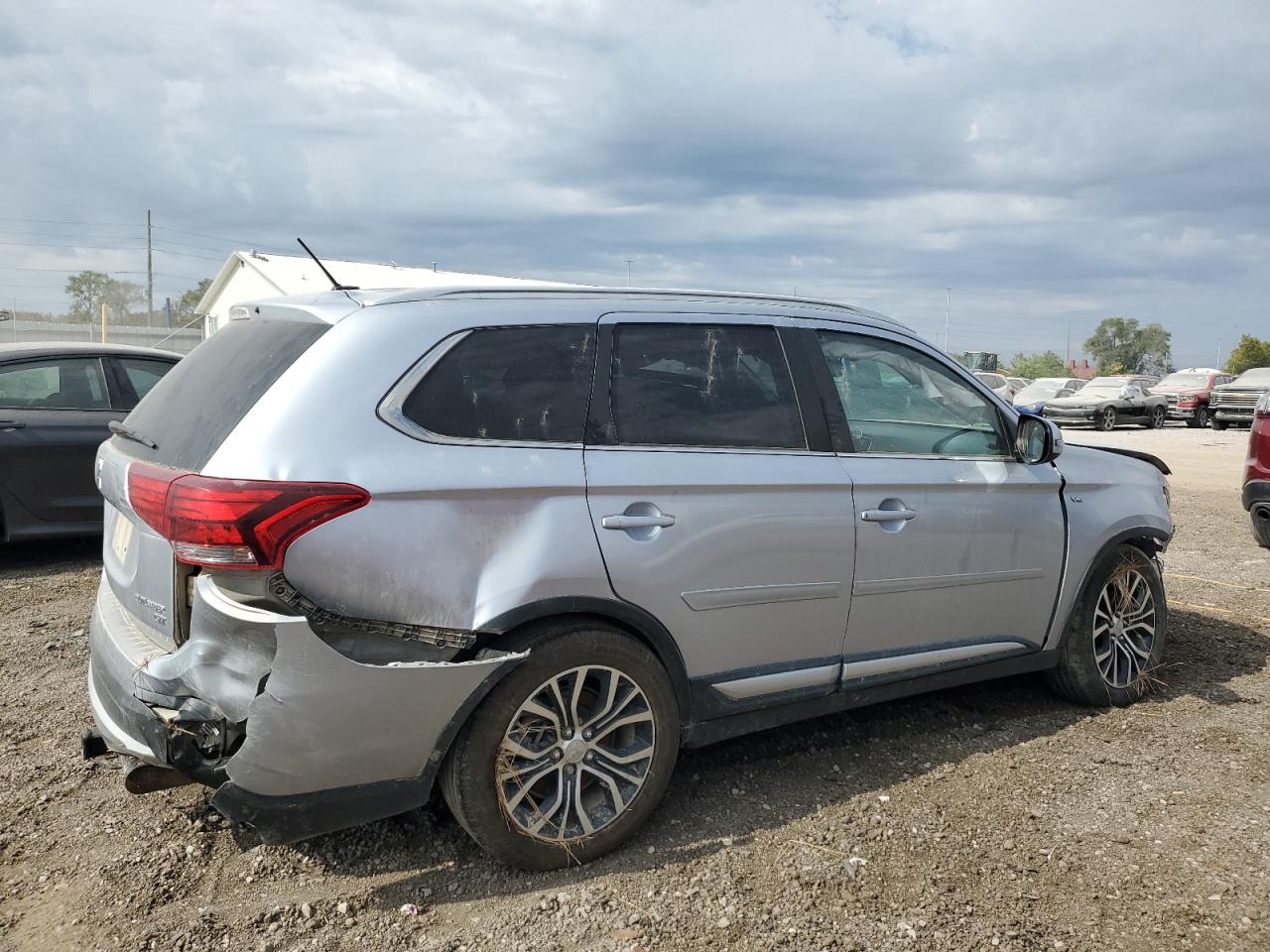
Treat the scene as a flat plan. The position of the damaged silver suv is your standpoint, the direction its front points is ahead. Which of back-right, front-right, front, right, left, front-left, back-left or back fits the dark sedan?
left

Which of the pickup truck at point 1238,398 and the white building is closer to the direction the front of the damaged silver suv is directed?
the pickup truck

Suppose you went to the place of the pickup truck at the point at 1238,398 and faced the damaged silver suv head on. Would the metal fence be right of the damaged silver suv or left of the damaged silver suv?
right

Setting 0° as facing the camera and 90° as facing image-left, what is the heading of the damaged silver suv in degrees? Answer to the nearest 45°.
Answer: approximately 225°

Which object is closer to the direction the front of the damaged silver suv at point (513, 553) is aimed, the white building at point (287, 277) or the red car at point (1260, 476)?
the red car
